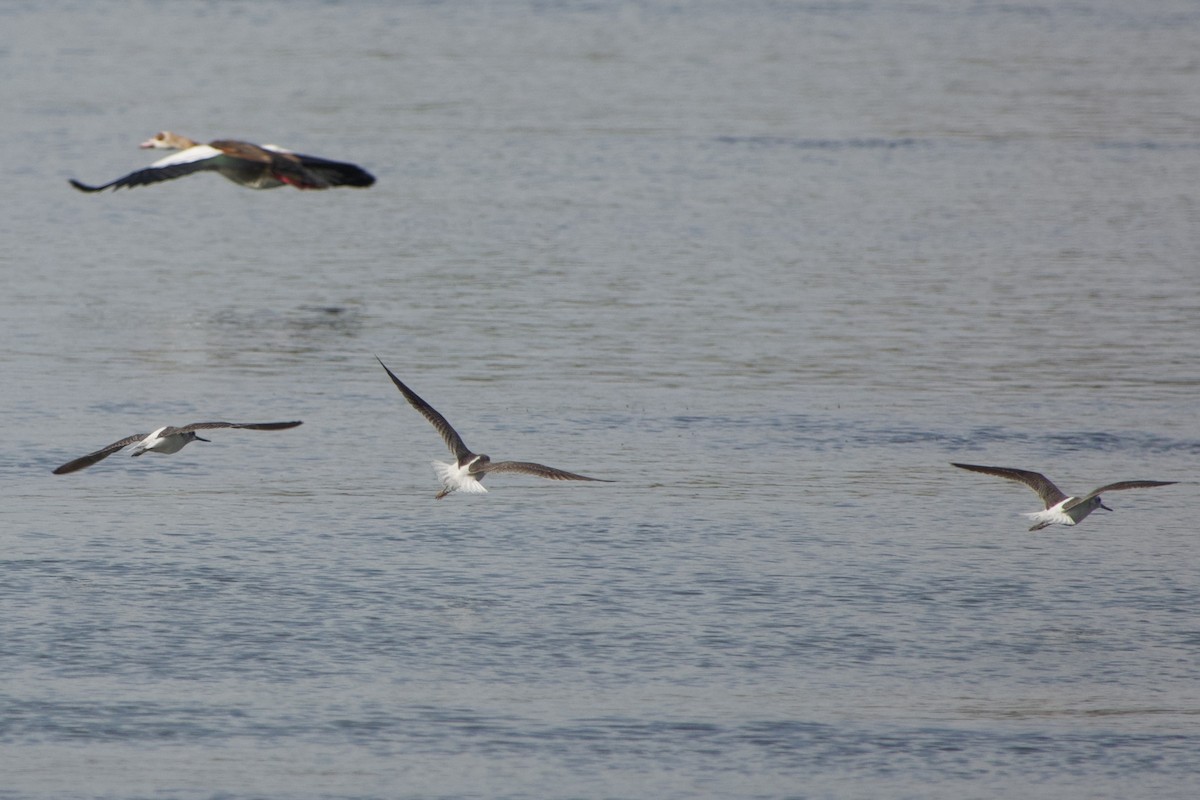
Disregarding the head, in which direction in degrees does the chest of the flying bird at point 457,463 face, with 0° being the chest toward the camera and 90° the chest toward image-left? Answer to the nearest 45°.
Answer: approximately 225°

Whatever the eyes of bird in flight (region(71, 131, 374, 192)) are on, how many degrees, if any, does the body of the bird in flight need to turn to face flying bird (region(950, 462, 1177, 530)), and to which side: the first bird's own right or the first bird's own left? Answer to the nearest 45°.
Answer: approximately 135° to the first bird's own left

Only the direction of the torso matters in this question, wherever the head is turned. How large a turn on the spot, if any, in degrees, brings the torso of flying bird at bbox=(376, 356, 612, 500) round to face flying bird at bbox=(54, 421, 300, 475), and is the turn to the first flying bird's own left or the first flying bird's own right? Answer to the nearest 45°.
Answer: approximately 135° to the first flying bird's own left

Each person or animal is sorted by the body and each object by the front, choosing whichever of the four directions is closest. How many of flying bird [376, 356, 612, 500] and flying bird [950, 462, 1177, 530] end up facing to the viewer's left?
0

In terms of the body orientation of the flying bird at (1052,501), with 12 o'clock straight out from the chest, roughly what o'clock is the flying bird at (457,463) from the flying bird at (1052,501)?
the flying bird at (457,463) is roughly at 7 o'clock from the flying bird at (1052,501).

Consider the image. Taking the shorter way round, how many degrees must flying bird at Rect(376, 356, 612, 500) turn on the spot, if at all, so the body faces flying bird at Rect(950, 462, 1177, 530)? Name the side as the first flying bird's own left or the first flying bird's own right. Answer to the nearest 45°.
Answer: approximately 45° to the first flying bird's own right

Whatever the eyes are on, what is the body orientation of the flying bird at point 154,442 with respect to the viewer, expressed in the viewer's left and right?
facing away from the viewer and to the right of the viewer

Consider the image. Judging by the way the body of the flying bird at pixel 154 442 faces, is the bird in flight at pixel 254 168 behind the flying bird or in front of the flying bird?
in front
